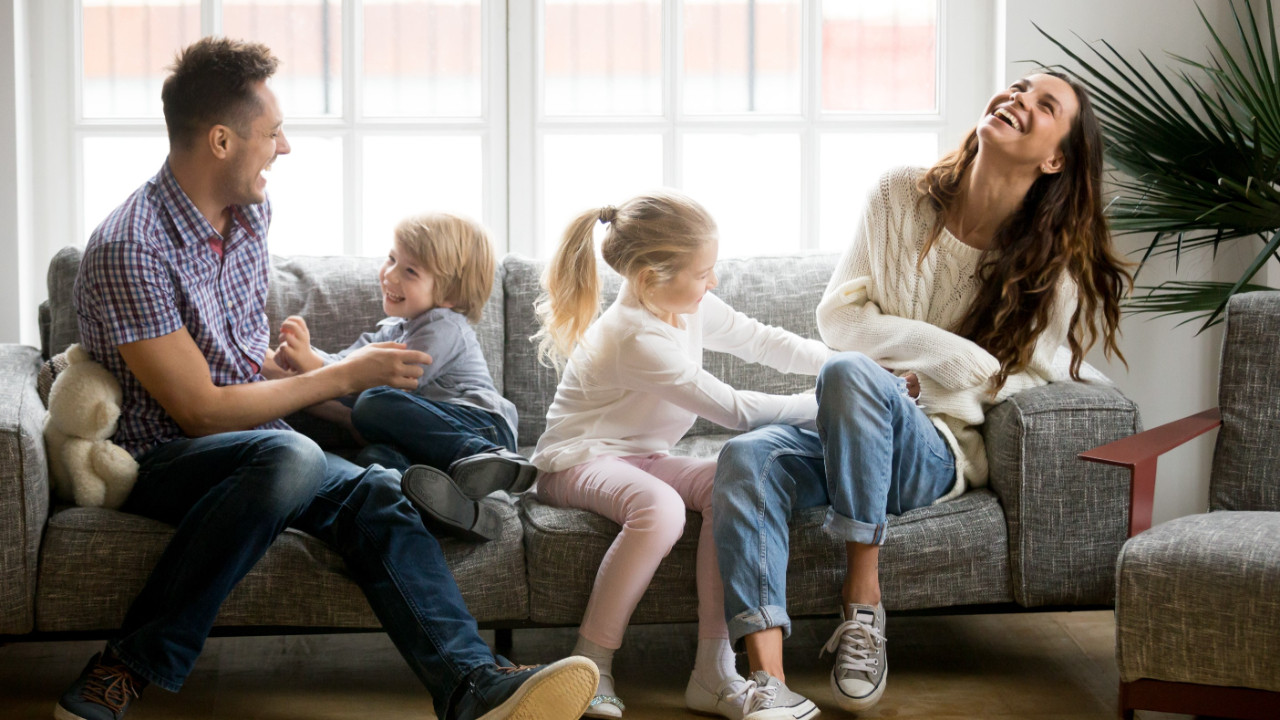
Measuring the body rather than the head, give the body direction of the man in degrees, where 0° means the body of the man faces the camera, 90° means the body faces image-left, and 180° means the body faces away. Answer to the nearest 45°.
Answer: approximately 315°

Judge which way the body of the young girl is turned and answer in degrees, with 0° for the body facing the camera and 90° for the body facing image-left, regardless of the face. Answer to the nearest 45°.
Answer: approximately 315°

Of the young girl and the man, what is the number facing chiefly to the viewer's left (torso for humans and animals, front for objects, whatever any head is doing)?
0

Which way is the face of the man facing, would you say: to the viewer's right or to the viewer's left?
to the viewer's right

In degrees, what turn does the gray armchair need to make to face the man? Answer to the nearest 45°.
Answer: approximately 45° to its right

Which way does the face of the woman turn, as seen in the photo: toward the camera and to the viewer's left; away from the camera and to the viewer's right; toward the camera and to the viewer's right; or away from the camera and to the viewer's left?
toward the camera and to the viewer's left

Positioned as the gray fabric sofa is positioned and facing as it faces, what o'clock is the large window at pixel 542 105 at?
The large window is roughly at 6 o'clock from the gray fabric sofa.

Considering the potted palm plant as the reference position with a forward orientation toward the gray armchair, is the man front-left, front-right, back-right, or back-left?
front-right

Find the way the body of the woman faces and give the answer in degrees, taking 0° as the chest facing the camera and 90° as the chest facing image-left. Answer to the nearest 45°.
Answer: approximately 45°

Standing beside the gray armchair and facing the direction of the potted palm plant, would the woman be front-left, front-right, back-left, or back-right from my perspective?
front-left

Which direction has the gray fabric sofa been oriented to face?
toward the camera

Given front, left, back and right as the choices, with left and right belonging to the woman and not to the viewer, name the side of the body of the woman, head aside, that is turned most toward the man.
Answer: front
